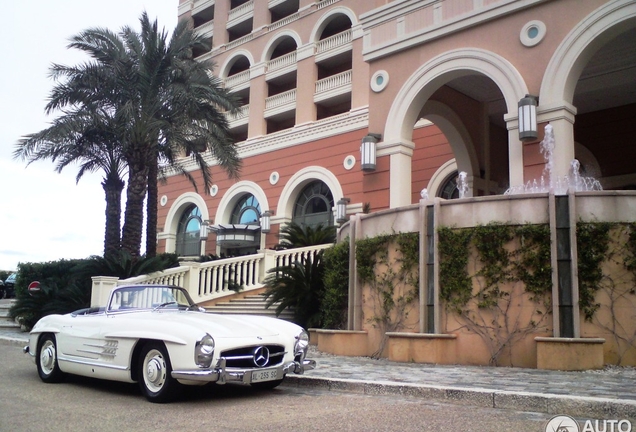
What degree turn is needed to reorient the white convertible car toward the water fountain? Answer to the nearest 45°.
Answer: approximately 90° to its left

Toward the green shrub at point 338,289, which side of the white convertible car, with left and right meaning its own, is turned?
left

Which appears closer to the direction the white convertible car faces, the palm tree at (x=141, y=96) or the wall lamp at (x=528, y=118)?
the wall lamp

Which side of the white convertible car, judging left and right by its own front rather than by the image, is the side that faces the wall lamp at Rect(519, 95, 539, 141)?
left

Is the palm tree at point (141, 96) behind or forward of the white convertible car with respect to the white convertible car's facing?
behind

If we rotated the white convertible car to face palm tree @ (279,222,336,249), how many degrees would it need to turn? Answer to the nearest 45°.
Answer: approximately 135° to its left

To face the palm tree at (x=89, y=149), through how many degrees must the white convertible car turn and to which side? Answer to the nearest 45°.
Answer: approximately 135° to its left

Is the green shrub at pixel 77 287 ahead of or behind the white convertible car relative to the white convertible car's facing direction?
behind

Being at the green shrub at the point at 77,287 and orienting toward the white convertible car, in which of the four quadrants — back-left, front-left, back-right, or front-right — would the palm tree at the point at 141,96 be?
back-left

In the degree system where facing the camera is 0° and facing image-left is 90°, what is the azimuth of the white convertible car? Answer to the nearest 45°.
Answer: approximately 315°

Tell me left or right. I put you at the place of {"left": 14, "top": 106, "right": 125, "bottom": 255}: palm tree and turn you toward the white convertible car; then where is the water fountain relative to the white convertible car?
left
